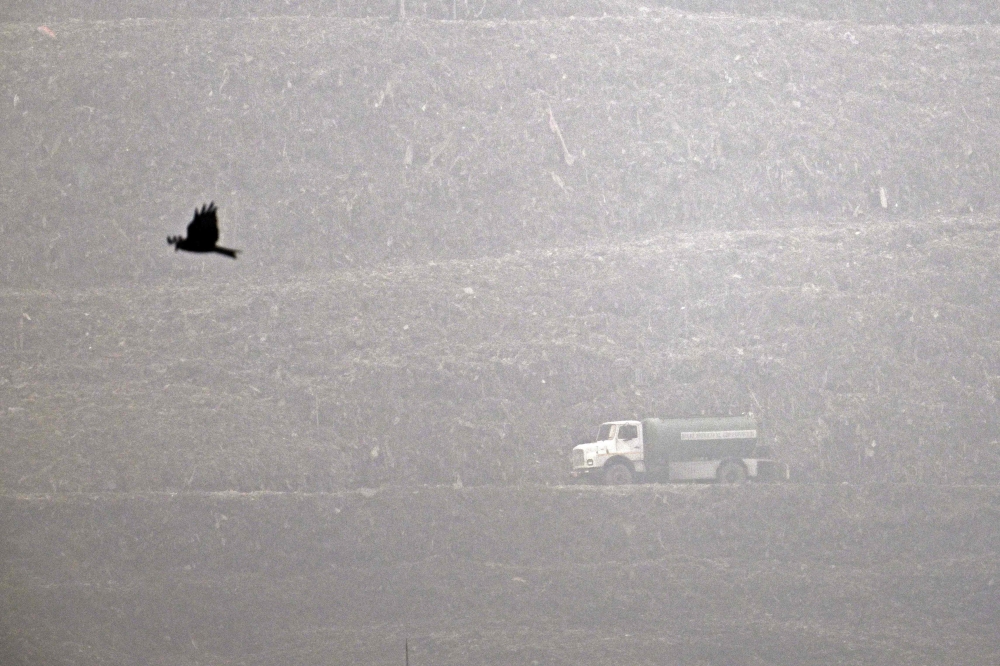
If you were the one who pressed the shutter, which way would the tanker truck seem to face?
facing to the left of the viewer
